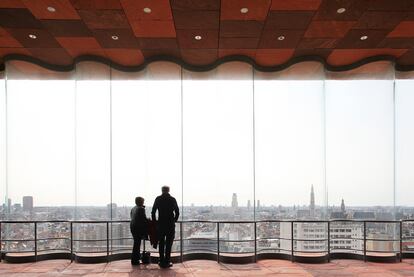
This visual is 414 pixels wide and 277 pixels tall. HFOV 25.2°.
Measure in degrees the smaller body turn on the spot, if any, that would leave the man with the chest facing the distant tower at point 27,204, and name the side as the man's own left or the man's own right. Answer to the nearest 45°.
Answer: approximately 45° to the man's own left

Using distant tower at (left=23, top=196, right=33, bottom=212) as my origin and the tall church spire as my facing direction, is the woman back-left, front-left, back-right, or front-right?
front-right

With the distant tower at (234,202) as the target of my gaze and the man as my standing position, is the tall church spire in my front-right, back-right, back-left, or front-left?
front-right

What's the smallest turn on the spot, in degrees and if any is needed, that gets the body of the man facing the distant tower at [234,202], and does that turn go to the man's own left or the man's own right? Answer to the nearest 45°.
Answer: approximately 45° to the man's own right

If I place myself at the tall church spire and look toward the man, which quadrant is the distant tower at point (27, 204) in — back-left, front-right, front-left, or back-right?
front-right

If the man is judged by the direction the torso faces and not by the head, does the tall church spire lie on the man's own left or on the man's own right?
on the man's own right

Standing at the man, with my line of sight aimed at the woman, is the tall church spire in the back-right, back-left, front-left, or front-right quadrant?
back-right

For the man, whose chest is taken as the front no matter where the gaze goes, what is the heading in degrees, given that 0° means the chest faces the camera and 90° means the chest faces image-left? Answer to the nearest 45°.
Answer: approximately 180°

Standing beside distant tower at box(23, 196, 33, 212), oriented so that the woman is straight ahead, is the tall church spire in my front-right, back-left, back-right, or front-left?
front-left
